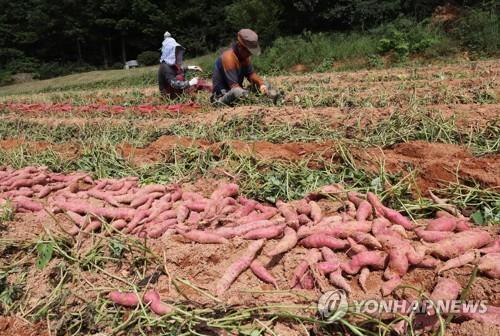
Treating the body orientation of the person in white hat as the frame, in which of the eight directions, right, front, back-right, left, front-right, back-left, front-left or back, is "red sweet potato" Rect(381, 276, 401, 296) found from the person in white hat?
right

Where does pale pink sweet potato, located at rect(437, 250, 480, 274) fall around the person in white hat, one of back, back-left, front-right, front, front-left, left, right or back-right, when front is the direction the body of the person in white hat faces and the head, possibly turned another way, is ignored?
right

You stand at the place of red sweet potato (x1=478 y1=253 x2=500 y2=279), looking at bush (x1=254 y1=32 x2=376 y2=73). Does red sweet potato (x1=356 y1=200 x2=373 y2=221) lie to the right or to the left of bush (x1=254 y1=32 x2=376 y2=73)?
left

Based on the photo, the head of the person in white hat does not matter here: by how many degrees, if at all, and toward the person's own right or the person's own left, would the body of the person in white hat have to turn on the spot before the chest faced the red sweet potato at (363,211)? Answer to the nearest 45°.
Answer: approximately 90° to the person's own right

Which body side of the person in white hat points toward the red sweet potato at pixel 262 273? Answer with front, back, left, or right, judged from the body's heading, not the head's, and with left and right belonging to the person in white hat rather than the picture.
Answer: right

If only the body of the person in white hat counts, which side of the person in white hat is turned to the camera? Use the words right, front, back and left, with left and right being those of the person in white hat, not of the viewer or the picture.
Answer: right

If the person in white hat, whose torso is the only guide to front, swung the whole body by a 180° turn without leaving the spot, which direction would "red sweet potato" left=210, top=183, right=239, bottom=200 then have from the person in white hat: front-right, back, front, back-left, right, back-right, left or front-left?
left

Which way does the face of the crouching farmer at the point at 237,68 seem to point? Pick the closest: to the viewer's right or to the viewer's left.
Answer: to the viewer's right

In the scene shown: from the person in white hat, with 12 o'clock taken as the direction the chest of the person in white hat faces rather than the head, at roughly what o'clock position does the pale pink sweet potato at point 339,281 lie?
The pale pink sweet potato is roughly at 3 o'clock from the person in white hat.

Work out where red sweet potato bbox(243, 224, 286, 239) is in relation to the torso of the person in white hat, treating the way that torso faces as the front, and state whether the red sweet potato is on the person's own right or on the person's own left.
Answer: on the person's own right

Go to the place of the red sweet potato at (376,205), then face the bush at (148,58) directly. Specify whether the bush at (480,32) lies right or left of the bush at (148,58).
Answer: right

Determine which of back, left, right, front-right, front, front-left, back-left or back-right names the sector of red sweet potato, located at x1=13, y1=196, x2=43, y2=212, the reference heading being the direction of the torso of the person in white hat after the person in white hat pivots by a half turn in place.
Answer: left

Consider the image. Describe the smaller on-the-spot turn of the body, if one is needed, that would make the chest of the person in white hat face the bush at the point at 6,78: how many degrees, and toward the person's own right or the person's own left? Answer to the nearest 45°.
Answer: approximately 135° to the person's own left

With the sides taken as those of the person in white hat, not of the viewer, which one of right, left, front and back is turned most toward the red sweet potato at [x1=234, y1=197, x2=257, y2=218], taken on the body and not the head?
right

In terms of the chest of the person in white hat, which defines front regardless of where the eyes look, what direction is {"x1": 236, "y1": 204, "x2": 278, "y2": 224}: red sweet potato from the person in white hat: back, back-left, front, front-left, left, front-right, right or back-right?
right

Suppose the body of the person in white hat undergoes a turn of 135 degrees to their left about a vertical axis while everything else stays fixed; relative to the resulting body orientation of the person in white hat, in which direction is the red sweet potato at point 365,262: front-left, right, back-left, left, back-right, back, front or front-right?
back-left

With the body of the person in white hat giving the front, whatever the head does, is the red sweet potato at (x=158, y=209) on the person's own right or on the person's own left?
on the person's own right

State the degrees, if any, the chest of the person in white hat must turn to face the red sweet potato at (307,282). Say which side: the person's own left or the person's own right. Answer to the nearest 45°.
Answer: approximately 90° to the person's own right

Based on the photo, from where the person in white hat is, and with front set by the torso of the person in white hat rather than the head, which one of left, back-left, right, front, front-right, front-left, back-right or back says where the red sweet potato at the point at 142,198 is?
right
